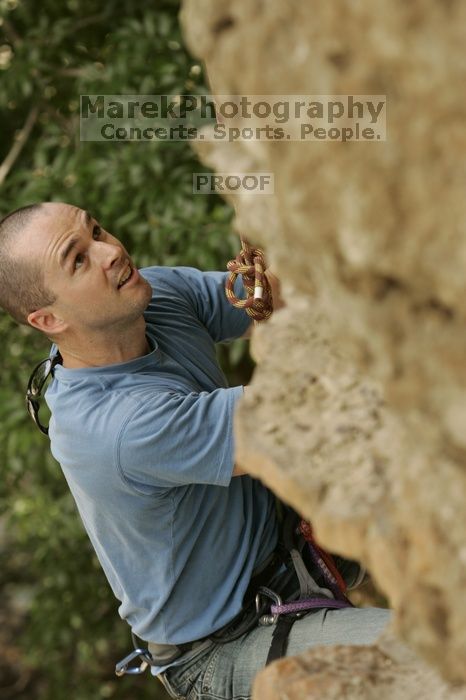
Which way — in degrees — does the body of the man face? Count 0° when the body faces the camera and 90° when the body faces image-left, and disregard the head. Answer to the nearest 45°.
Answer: approximately 270°

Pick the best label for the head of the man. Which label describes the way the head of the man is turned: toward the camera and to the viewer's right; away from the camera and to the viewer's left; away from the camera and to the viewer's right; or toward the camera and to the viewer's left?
toward the camera and to the viewer's right
